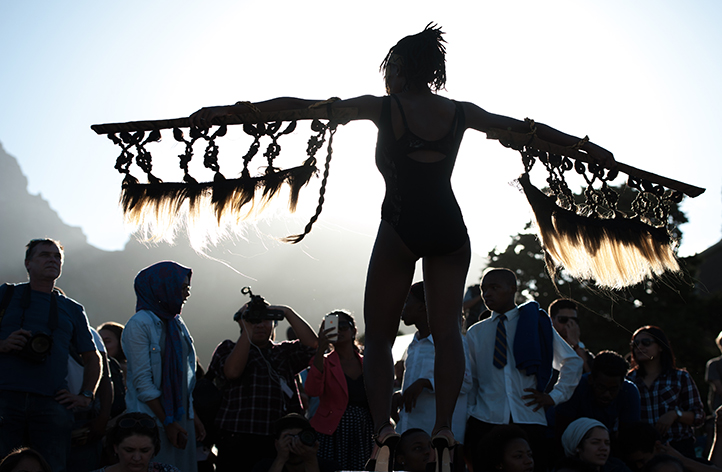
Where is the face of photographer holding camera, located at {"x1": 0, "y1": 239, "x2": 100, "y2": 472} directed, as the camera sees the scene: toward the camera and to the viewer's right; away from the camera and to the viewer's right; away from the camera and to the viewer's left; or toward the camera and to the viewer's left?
toward the camera and to the viewer's right

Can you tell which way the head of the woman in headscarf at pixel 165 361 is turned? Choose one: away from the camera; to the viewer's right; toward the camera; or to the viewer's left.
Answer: to the viewer's right

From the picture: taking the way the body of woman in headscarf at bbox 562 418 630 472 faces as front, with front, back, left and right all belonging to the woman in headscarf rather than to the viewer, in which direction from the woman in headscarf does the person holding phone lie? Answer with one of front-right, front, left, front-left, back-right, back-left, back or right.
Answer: back-right

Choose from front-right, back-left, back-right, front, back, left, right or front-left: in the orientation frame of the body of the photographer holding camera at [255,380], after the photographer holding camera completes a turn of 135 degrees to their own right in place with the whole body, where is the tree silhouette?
right

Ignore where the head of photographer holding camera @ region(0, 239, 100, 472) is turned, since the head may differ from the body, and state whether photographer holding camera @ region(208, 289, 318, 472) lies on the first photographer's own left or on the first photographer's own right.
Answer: on the first photographer's own left

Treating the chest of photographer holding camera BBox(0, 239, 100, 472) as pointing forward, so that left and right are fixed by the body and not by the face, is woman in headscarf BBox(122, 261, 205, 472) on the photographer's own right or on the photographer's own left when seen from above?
on the photographer's own left

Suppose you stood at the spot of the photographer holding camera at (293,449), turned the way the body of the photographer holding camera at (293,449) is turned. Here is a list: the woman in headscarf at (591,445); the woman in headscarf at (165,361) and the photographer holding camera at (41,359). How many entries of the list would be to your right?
2
